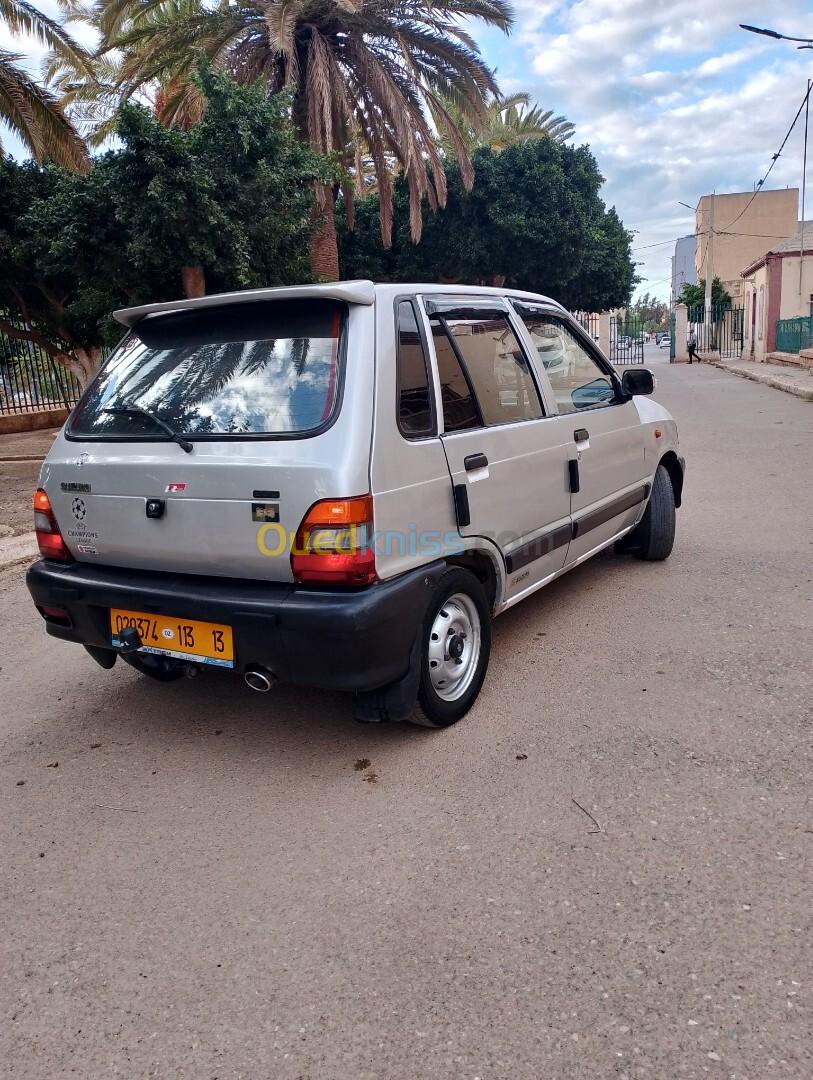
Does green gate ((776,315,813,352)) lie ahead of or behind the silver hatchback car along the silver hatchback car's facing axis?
ahead

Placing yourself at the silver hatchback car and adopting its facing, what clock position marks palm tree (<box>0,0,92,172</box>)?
The palm tree is roughly at 10 o'clock from the silver hatchback car.

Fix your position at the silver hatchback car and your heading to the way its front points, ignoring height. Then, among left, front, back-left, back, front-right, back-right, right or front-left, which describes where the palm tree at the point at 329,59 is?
front-left

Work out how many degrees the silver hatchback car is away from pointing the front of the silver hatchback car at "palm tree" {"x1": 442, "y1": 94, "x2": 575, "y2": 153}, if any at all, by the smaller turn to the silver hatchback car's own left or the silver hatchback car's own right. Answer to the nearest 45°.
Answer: approximately 45° to the silver hatchback car's own left

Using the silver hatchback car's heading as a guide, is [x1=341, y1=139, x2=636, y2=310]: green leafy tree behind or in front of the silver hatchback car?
in front

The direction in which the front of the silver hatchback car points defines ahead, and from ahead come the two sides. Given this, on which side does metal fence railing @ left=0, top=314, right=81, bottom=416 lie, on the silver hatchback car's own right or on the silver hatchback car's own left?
on the silver hatchback car's own left

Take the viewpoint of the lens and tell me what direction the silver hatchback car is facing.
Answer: facing away from the viewer and to the right of the viewer

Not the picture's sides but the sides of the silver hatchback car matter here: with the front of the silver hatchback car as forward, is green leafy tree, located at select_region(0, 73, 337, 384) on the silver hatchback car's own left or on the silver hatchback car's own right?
on the silver hatchback car's own left
